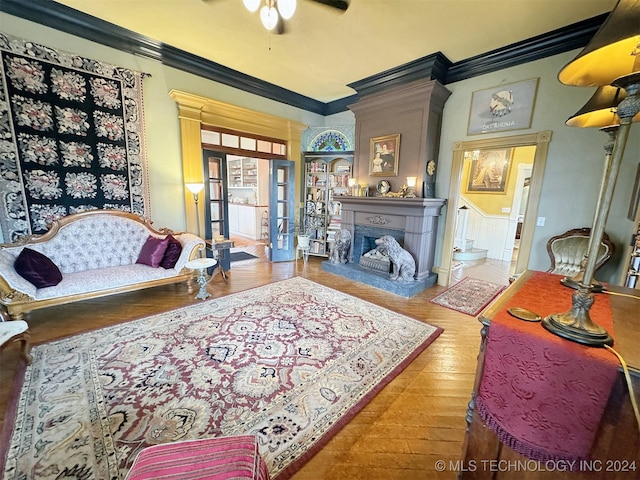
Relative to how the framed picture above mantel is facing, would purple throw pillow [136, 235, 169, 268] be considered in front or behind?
in front

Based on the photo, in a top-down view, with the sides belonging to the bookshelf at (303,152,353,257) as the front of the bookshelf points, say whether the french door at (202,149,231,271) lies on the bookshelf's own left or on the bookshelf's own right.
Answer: on the bookshelf's own right

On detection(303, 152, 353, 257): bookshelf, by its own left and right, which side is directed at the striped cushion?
front

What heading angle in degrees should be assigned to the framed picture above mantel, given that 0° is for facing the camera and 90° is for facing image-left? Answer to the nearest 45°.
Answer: approximately 45°

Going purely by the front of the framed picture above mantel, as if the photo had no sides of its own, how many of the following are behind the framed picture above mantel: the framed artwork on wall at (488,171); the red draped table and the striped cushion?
1

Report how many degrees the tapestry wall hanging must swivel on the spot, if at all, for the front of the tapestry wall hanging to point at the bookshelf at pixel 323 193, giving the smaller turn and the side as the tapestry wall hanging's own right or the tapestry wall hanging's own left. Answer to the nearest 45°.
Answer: approximately 45° to the tapestry wall hanging's own left

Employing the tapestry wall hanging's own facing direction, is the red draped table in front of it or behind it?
in front

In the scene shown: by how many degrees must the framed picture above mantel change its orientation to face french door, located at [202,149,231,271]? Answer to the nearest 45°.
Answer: approximately 45° to its right

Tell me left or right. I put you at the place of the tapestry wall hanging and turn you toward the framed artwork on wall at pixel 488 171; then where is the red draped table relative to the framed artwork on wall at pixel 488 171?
right

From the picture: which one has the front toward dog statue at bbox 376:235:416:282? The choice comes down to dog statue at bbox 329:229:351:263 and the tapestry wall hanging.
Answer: the tapestry wall hanging

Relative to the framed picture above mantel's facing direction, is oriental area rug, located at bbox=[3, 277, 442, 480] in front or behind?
in front
